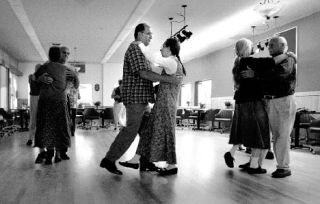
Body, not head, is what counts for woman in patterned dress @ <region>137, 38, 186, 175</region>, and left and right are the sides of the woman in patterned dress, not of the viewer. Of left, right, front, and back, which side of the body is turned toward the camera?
left

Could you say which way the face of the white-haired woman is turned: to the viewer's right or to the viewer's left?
to the viewer's right

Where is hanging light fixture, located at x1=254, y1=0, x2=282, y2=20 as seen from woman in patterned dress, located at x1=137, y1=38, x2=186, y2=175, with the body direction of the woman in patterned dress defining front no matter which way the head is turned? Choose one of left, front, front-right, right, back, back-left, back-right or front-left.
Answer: back-right

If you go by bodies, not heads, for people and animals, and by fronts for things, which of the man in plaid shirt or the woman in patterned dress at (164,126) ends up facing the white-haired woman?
the man in plaid shirt

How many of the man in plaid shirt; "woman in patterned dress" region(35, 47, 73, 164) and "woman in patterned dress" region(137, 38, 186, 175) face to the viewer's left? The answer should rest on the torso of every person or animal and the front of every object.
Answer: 1

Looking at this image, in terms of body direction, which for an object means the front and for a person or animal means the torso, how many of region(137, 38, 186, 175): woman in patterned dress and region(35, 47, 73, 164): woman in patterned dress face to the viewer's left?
1

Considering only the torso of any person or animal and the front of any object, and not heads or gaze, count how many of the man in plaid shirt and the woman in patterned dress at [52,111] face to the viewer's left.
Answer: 0

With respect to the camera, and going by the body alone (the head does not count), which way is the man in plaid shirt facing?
to the viewer's right

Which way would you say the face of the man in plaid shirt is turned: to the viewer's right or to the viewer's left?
to the viewer's right

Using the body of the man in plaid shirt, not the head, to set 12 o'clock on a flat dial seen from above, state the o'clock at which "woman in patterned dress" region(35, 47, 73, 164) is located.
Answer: The woman in patterned dress is roughly at 7 o'clock from the man in plaid shirt.

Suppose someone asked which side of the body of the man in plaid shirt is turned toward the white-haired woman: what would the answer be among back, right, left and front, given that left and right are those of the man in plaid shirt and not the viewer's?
front

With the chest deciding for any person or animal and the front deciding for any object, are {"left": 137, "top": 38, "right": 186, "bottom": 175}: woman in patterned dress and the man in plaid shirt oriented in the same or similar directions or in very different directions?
very different directions

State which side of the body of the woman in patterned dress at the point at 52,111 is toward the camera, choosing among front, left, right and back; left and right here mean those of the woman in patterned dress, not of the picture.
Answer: back

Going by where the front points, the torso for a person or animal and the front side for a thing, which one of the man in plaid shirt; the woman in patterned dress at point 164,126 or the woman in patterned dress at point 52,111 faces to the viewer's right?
the man in plaid shirt

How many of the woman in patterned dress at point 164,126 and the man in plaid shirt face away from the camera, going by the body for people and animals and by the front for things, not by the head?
0

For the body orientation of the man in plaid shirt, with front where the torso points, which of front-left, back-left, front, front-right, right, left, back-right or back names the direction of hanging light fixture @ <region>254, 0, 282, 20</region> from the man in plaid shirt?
front-left
